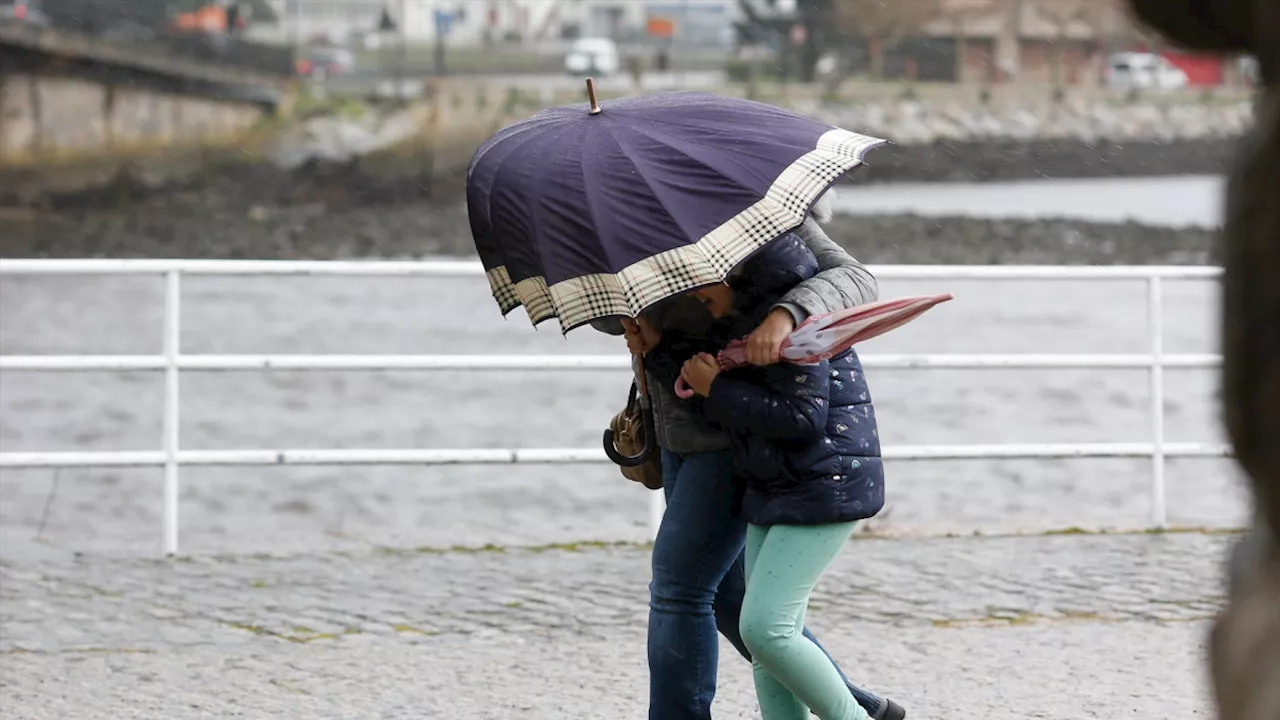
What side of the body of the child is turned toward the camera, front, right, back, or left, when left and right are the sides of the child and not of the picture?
left
